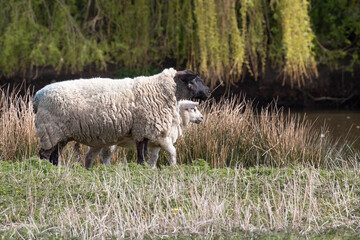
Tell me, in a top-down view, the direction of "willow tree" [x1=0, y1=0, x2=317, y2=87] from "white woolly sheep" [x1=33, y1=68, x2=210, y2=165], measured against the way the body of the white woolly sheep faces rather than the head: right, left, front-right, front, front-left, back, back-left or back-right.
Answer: left

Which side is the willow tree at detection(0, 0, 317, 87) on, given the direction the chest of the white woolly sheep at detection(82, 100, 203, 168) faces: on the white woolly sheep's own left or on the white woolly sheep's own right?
on the white woolly sheep's own left

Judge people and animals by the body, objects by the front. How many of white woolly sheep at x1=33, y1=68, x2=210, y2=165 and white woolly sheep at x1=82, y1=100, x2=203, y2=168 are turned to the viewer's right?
2

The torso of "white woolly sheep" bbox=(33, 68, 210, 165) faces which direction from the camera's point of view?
to the viewer's right

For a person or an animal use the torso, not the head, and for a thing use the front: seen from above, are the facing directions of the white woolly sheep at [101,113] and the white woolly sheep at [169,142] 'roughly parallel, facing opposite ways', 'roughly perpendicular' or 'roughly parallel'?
roughly parallel

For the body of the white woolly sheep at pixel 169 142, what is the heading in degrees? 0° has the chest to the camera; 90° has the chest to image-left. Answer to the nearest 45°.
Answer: approximately 270°
